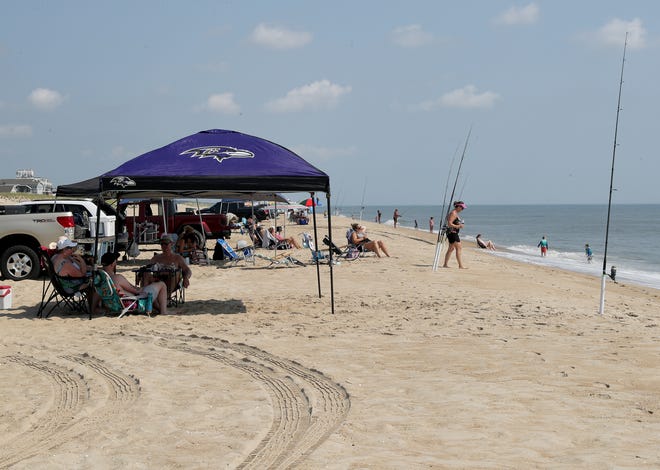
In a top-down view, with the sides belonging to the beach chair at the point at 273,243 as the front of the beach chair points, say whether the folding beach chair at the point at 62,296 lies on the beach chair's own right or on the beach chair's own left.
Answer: on the beach chair's own right

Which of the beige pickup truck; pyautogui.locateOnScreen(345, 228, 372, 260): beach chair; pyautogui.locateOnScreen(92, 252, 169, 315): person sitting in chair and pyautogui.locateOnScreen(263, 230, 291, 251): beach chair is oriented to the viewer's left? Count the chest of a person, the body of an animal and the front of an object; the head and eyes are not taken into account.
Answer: the beige pickup truck

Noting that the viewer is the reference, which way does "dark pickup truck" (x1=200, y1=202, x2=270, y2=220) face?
facing to the left of the viewer

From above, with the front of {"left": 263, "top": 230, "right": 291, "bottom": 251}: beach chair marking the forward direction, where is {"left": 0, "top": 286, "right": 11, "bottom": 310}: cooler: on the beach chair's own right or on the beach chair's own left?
on the beach chair's own right

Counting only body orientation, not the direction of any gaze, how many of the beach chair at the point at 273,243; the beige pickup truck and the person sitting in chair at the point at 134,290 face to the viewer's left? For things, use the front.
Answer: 1

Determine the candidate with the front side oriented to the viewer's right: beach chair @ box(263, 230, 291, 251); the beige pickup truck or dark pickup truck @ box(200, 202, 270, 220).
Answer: the beach chair

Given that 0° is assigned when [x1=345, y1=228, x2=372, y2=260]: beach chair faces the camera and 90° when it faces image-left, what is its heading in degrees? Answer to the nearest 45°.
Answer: approximately 270°

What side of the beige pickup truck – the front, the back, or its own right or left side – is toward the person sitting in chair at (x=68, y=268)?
left

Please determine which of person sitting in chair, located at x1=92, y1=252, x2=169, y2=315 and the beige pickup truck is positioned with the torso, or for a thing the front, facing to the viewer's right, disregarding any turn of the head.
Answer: the person sitting in chair

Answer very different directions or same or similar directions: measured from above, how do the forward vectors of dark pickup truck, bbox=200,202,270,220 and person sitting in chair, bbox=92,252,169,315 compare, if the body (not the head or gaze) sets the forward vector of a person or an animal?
very different directions

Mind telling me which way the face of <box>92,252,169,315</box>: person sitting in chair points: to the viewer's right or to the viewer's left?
to the viewer's right

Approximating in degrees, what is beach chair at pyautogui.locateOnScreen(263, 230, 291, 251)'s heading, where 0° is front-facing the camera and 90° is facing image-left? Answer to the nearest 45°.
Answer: approximately 270°

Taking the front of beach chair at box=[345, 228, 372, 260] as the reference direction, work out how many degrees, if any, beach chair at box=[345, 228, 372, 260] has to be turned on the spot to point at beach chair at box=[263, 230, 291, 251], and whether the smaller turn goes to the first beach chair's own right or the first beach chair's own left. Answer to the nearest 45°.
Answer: approximately 135° to the first beach chair's own left
